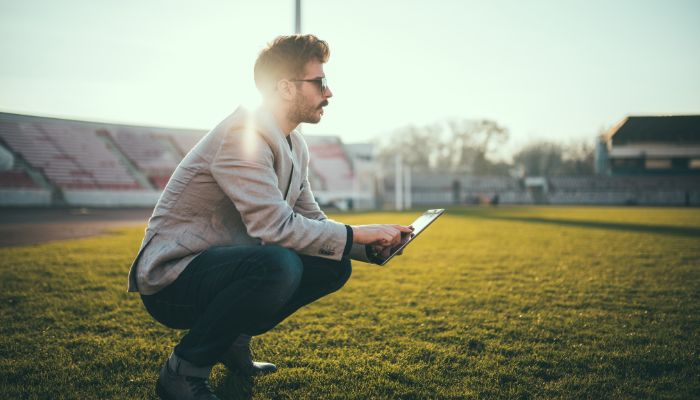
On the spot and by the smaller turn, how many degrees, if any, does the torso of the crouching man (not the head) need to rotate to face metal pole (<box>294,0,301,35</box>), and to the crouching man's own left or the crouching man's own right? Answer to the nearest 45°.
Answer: approximately 90° to the crouching man's own left

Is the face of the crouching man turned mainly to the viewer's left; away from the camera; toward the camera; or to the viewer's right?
to the viewer's right

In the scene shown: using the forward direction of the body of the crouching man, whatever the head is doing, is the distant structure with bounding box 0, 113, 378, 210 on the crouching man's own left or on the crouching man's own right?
on the crouching man's own left

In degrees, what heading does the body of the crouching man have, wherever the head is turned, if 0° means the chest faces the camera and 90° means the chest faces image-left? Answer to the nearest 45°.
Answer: approximately 270°

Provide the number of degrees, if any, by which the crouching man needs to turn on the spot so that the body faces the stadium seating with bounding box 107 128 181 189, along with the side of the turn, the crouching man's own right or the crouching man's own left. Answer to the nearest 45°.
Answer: approximately 90° to the crouching man's own left

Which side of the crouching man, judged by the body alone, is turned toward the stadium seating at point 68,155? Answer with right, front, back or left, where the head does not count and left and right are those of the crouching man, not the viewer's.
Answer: left
